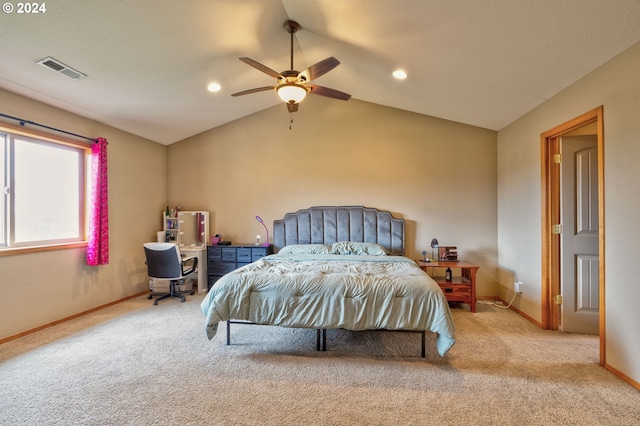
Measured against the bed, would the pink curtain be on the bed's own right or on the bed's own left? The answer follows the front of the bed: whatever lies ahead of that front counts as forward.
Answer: on the bed's own right

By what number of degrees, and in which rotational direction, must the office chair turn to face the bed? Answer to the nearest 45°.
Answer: approximately 90° to its right

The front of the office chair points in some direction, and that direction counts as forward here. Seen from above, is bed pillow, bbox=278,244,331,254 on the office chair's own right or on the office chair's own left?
on the office chair's own right

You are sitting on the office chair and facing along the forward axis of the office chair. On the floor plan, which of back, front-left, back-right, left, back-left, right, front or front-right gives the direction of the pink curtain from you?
back-left

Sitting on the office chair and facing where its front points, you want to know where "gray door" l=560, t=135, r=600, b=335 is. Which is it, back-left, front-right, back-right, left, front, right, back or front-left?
right

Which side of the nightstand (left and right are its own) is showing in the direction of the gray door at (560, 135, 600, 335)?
left

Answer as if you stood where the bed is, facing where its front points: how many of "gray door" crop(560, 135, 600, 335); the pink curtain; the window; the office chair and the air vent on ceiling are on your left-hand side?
1

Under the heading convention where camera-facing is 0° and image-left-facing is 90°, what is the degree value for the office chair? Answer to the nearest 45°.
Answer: approximately 225°

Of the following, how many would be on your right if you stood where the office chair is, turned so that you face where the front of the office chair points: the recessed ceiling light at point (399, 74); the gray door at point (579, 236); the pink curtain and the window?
2

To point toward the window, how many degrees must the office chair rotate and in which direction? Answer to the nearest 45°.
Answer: approximately 135° to its left

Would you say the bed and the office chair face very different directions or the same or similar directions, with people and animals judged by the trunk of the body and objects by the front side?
very different directions

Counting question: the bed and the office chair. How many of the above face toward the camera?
1

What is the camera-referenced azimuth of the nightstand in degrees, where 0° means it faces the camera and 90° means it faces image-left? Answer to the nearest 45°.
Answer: approximately 0°

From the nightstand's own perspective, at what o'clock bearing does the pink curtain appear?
The pink curtain is roughly at 2 o'clock from the nightstand.

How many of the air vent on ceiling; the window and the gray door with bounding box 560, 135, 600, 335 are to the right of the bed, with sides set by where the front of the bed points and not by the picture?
2

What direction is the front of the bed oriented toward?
toward the camera
